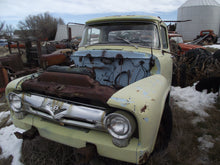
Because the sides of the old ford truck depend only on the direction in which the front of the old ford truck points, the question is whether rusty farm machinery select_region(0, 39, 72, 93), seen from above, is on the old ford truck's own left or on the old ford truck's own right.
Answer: on the old ford truck's own right

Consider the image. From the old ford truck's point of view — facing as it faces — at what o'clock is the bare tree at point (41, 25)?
The bare tree is roughly at 4 o'clock from the old ford truck.

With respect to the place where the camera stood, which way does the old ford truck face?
facing the viewer and to the left of the viewer

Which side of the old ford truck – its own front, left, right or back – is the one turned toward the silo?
back
